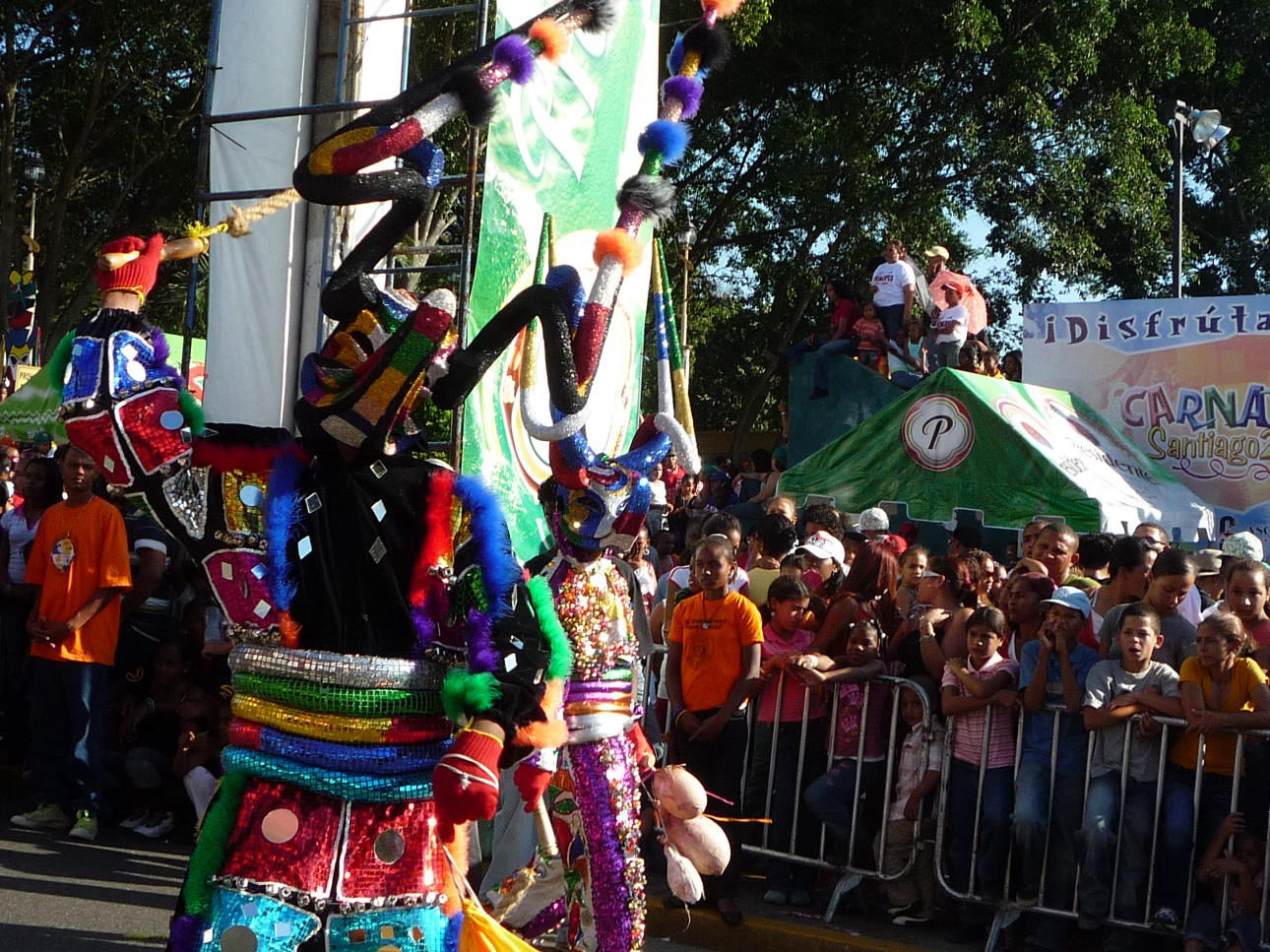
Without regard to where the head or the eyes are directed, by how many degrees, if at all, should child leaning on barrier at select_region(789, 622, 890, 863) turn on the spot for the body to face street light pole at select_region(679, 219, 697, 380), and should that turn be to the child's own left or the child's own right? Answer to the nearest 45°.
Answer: approximately 135° to the child's own right

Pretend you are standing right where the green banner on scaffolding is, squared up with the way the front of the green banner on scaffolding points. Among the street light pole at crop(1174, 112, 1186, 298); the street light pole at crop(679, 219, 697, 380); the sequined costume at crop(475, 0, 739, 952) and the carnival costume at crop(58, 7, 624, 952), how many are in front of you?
2

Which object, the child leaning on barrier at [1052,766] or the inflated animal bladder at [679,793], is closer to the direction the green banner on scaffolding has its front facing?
the inflated animal bladder

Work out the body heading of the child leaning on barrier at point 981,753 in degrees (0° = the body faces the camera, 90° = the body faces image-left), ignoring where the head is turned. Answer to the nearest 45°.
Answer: approximately 0°

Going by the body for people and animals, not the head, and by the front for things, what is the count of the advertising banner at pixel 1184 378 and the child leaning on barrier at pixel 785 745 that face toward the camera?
2

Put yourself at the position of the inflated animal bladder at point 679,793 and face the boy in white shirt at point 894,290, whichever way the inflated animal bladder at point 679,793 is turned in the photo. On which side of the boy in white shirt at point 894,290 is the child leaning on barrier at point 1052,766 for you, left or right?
right

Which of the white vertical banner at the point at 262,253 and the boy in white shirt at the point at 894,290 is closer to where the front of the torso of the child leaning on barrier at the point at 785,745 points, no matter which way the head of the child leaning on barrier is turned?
the white vertical banner
